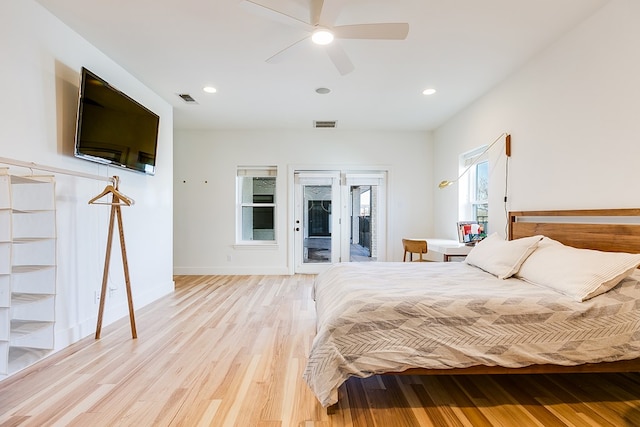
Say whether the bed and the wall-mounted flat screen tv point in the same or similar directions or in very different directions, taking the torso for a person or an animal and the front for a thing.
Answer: very different directions

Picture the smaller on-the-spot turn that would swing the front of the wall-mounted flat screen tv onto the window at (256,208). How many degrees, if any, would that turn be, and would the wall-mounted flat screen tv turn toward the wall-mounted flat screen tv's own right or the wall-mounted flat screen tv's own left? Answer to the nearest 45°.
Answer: approximately 90° to the wall-mounted flat screen tv's own left

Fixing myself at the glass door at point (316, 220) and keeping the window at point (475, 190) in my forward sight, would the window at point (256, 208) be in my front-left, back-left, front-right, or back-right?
back-right

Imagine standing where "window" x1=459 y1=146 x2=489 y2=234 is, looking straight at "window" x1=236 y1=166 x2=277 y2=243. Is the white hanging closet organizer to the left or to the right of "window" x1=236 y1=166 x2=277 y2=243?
left

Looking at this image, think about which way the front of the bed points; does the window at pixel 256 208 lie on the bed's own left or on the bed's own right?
on the bed's own right

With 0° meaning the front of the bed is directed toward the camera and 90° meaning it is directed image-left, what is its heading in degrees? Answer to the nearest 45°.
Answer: approximately 45°

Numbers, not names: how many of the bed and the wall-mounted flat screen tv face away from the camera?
0

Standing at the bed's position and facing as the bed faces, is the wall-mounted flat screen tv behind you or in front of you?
in front

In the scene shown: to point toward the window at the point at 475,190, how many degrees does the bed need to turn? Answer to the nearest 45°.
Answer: approximately 135° to its right

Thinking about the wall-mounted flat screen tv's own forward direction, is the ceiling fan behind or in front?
in front
